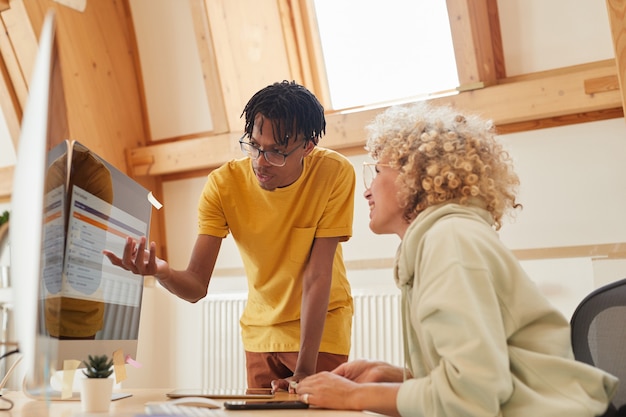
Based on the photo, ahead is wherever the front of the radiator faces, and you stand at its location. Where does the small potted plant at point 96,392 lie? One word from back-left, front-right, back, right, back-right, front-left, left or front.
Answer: front

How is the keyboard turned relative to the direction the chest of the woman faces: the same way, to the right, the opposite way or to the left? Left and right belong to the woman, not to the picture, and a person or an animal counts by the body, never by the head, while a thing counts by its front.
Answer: the opposite way

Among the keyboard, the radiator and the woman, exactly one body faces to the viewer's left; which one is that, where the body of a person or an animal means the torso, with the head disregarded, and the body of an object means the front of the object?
the woman

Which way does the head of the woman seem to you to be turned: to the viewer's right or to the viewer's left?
to the viewer's left

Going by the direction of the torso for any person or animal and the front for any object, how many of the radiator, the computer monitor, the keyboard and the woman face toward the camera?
1

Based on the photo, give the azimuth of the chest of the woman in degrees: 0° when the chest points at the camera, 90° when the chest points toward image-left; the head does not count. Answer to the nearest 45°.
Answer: approximately 90°

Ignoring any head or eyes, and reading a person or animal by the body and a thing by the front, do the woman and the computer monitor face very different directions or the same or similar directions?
very different directions

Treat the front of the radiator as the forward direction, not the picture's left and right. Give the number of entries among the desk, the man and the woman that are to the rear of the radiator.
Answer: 0

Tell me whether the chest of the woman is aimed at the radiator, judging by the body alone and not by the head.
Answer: no

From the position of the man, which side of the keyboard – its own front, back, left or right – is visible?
left

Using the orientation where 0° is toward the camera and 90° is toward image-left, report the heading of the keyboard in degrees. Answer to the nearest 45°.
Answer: approximately 270°

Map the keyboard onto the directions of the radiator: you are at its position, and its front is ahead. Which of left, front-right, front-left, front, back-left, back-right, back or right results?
front

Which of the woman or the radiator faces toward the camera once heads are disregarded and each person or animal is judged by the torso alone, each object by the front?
the radiator

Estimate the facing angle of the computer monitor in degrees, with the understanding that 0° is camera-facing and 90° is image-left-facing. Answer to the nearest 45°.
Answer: approximately 270°

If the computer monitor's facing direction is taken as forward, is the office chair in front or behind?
in front

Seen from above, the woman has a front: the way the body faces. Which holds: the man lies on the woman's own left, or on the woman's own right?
on the woman's own right
